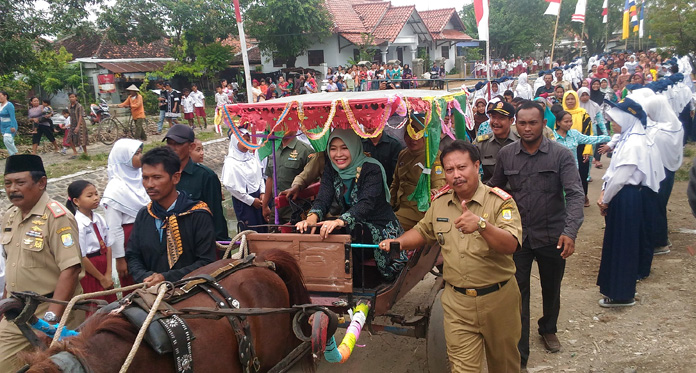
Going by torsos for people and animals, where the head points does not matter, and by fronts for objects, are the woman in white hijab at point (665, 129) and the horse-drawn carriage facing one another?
no

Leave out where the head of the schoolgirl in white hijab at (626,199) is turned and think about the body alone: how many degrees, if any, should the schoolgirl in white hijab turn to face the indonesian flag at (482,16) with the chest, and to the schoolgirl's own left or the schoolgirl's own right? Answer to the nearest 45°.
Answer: approximately 45° to the schoolgirl's own right

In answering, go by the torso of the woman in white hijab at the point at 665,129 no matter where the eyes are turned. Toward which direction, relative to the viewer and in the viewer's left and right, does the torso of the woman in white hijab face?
facing to the left of the viewer

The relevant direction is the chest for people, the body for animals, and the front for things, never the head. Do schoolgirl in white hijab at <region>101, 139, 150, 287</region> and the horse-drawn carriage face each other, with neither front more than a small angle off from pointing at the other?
no

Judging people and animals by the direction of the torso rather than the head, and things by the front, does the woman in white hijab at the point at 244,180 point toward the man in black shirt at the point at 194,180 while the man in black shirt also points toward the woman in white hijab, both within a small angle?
no

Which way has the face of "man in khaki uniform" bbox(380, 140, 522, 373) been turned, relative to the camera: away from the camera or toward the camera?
toward the camera

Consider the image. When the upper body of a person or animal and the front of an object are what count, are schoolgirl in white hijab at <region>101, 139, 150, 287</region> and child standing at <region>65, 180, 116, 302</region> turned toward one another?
no

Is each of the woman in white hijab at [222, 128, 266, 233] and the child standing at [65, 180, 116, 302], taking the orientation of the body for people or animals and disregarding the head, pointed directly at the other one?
no

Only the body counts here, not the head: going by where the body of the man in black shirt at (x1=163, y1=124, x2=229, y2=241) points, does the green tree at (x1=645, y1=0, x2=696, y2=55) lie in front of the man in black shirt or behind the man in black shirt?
behind

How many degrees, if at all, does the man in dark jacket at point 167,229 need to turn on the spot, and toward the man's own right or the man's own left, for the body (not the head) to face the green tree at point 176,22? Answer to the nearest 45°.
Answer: approximately 135° to the man's own right

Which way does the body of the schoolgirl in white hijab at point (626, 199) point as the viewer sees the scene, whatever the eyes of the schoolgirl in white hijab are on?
to the viewer's left

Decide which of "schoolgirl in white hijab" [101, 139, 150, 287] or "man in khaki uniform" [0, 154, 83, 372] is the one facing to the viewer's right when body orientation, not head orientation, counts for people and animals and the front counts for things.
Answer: the schoolgirl in white hijab

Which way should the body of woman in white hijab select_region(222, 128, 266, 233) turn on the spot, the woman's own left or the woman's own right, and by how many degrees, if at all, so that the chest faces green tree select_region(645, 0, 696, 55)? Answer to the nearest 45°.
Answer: approximately 90° to the woman's own left

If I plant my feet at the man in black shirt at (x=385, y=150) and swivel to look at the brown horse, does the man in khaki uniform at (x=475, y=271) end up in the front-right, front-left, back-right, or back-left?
front-left

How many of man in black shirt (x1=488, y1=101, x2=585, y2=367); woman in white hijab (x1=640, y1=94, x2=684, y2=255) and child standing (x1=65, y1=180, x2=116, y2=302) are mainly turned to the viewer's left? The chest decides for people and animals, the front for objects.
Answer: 1

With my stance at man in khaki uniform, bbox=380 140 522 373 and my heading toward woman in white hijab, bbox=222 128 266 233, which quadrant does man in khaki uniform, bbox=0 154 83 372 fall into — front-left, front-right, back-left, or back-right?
front-left
